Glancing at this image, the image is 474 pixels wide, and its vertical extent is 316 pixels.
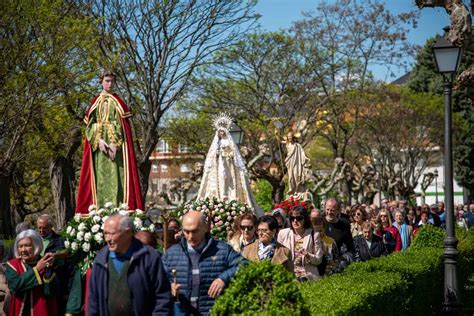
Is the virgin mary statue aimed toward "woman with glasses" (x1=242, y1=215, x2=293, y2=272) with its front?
yes

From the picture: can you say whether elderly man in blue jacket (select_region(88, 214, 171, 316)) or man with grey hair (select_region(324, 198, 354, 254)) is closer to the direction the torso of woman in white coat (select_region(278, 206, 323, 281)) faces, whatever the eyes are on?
the elderly man in blue jacket

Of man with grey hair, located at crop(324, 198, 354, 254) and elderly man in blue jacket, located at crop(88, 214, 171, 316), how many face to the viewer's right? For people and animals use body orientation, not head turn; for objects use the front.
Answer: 0

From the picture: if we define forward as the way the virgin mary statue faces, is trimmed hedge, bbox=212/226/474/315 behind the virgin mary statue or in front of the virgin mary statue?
in front

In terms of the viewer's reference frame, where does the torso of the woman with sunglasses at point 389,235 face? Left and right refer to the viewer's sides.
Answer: facing the viewer and to the left of the viewer

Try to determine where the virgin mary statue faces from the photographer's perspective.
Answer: facing the viewer

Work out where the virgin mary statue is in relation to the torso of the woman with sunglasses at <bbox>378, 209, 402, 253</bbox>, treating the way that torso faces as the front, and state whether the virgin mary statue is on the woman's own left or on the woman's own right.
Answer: on the woman's own right

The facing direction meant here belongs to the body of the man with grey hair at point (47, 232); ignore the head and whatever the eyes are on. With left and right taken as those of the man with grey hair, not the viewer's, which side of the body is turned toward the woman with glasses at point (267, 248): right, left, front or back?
left

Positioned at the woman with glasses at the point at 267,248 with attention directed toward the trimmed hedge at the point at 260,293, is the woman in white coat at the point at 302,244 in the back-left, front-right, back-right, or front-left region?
back-left

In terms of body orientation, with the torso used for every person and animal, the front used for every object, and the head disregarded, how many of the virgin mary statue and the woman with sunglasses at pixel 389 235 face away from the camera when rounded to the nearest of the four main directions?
0

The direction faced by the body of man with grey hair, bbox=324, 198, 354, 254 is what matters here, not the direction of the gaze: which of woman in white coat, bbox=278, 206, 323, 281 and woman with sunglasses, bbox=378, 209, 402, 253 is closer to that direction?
the woman in white coat
